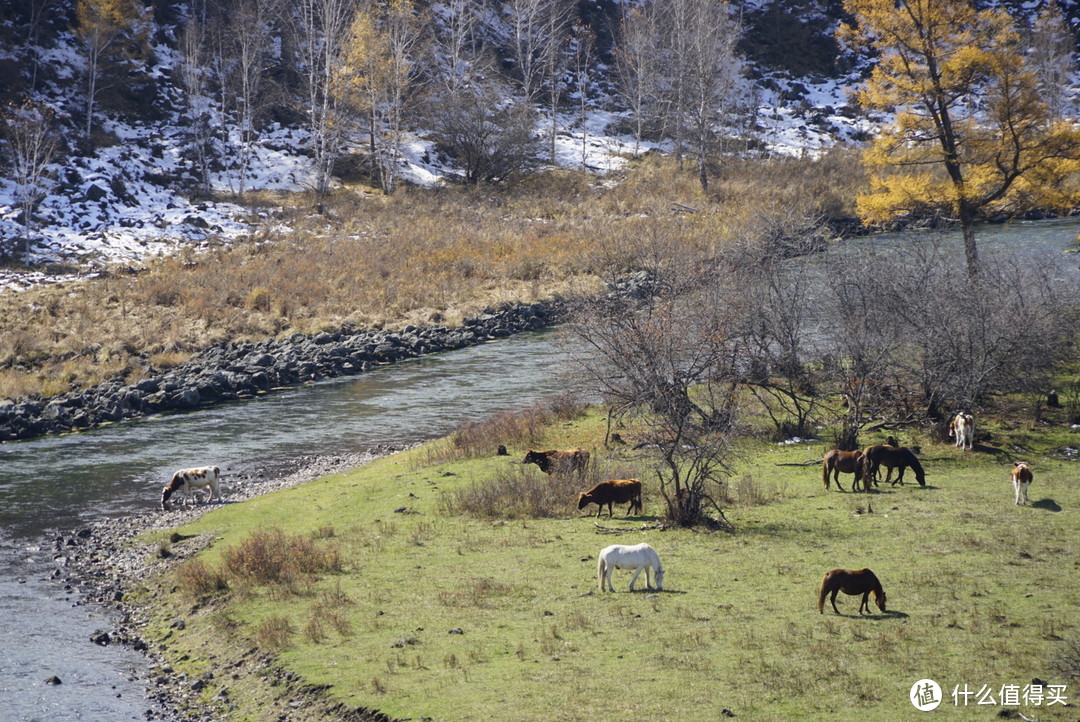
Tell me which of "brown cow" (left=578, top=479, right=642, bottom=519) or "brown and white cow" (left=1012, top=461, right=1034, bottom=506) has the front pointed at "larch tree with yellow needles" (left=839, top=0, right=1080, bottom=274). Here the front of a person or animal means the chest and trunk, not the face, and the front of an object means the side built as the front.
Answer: the brown and white cow

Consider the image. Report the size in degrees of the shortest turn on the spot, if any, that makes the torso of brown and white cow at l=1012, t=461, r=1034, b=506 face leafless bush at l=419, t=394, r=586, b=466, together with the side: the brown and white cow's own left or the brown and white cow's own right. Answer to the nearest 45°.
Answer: approximately 90° to the brown and white cow's own left

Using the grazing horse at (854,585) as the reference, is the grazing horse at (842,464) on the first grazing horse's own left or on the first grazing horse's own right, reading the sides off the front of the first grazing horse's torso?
on the first grazing horse's own left

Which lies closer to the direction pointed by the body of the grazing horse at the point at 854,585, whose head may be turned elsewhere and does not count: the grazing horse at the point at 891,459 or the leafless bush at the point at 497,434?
the grazing horse

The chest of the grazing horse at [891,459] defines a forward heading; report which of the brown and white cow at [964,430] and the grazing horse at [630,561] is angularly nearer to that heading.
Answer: the brown and white cow

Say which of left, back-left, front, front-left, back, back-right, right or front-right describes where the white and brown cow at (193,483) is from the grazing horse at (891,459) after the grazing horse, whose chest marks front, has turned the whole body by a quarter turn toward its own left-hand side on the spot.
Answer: left

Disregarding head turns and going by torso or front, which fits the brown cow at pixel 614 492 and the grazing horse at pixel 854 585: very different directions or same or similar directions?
very different directions

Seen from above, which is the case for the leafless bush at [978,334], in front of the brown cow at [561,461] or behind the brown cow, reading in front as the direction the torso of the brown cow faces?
behind

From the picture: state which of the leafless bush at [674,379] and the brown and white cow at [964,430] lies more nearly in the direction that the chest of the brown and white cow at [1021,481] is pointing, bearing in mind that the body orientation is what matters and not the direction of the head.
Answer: the brown and white cow at [964,430]

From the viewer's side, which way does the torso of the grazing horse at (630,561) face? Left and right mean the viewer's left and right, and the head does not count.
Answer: facing to the right of the viewer

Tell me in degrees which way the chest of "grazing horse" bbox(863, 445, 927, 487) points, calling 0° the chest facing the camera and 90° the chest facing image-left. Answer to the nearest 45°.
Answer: approximately 270°

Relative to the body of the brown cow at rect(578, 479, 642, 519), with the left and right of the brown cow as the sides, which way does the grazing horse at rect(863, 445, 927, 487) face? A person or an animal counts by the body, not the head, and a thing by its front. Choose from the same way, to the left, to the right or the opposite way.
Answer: the opposite way

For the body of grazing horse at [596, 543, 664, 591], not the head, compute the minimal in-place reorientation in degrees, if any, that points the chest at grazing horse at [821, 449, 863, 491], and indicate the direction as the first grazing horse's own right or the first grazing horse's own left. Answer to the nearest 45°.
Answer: approximately 45° to the first grazing horse's own left
